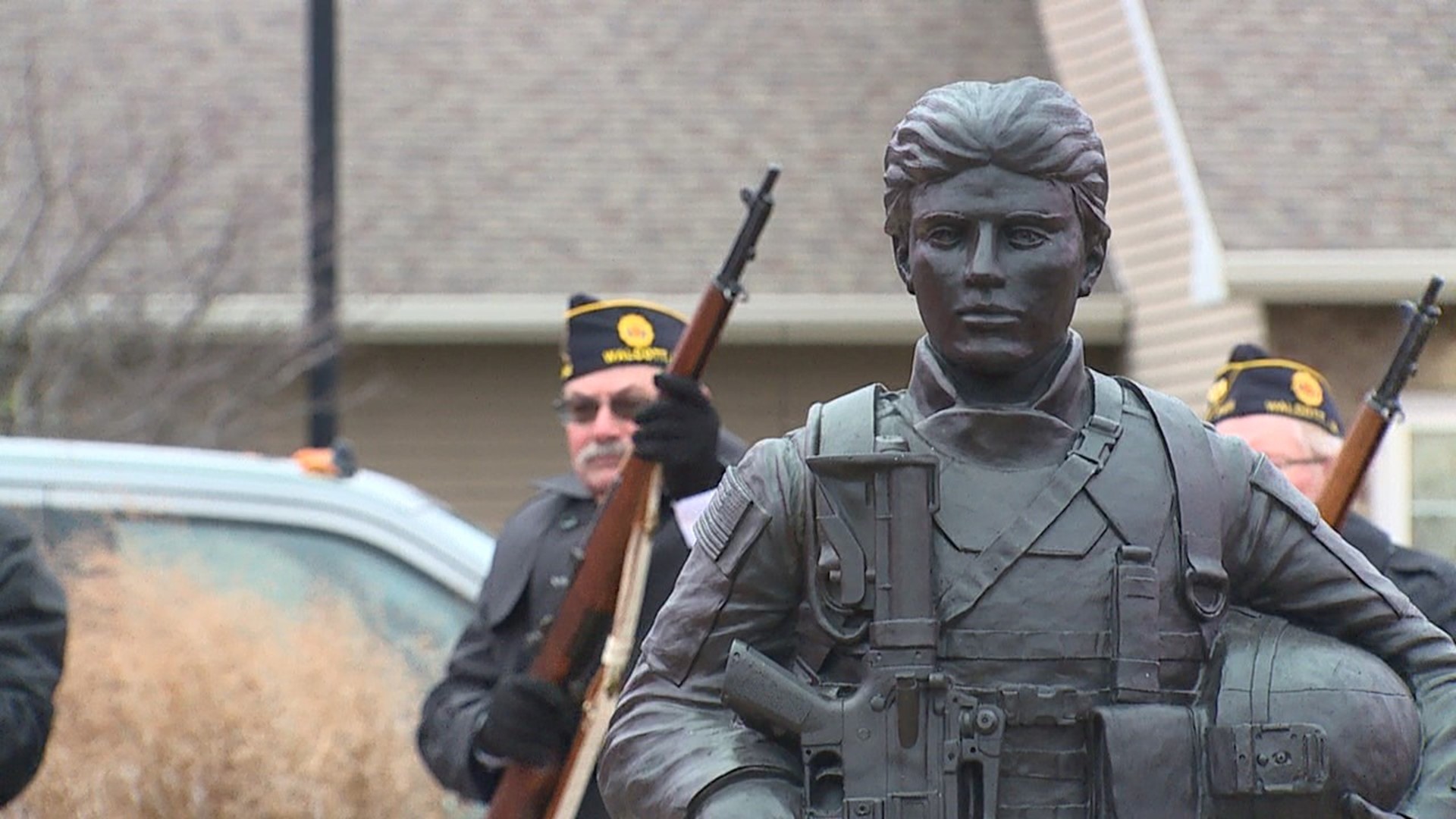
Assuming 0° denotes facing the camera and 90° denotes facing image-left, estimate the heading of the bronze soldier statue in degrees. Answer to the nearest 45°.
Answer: approximately 0°

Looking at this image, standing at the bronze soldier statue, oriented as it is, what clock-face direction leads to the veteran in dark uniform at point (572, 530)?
The veteran in dark uniform is roughly at 5 o'clock from the bronze soldier statue.

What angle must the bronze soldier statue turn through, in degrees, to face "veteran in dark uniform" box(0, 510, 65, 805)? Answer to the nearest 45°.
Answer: approximately 135° to its right

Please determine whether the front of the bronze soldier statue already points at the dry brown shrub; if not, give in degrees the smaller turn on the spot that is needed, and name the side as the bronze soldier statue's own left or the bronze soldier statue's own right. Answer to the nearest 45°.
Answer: approximately 135° to the bronze soldier statue's own right

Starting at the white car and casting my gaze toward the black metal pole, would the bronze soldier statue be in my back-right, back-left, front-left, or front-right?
back-right

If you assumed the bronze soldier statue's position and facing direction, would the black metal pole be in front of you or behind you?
behind

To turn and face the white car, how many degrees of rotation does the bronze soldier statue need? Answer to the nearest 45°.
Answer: approximately 135° to its right
